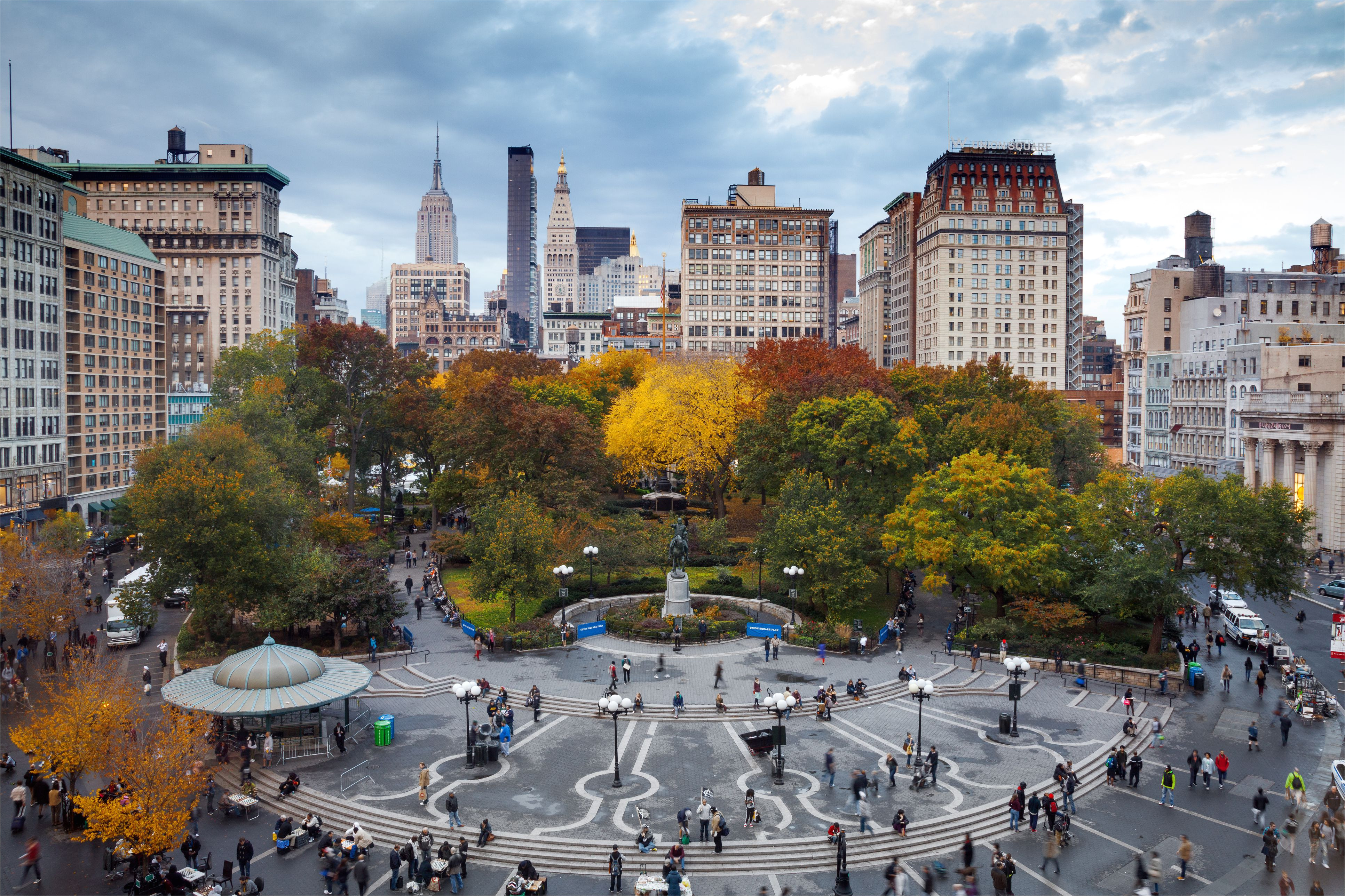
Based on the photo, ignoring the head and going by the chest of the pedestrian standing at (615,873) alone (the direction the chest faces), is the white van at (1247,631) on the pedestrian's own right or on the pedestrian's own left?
on the pedestrian's own right

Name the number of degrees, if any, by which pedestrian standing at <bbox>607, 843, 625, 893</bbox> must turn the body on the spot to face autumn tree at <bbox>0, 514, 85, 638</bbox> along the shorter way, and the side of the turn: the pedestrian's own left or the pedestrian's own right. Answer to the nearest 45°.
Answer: approximately 45° to the pedestrian's own left

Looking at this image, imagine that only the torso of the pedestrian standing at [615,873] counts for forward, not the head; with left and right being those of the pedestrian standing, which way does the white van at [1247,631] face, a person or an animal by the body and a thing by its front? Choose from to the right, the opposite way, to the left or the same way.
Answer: the opposite way

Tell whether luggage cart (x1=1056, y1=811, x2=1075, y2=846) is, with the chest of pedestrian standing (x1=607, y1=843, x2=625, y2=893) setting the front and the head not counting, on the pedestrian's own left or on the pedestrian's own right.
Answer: on the pedestrian's own right

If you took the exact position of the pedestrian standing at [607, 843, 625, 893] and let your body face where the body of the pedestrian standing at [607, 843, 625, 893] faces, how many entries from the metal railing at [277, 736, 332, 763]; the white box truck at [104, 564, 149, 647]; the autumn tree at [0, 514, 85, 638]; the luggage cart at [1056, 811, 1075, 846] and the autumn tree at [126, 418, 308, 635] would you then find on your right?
1
